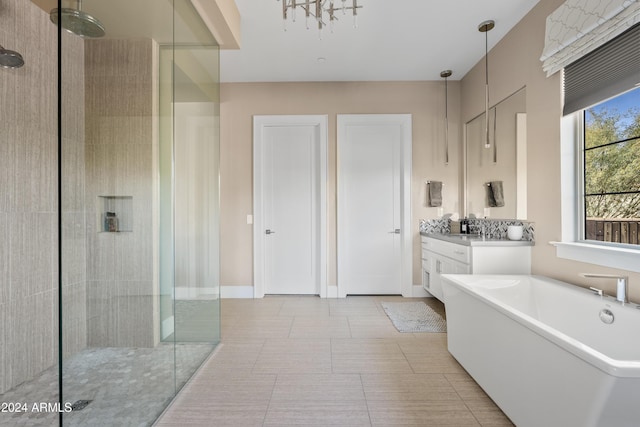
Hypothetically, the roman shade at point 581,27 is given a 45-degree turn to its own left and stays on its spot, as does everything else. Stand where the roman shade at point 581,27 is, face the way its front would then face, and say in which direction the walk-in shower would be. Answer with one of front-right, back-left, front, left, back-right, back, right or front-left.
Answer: front-right

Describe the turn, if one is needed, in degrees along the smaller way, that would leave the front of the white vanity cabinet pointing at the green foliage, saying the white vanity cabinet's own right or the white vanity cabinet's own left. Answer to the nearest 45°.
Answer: approximately 90° to the white vanity cabinet's own left

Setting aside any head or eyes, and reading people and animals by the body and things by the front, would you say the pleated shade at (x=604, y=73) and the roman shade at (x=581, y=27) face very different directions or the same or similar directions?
same or similar directions

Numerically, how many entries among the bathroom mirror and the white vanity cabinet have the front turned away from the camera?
0

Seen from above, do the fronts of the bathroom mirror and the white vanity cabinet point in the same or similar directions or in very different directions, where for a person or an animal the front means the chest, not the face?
same or similar directions

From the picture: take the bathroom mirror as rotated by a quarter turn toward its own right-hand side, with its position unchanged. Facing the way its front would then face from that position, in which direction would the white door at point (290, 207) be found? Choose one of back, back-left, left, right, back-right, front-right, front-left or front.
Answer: front-left

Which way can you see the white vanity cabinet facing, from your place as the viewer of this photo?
facing the viewer and to the left of the viewer

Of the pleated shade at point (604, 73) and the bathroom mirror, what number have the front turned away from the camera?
0

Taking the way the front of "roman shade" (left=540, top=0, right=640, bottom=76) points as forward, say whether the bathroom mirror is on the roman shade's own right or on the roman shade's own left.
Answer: on the roman shade's own right

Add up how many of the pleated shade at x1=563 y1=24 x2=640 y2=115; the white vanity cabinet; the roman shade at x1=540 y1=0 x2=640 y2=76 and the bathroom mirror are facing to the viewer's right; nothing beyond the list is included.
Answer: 0

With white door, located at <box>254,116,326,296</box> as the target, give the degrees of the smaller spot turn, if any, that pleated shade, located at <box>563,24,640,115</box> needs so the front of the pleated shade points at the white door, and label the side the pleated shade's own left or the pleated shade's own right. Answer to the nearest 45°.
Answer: approximately 45° to the pleated shade's own right

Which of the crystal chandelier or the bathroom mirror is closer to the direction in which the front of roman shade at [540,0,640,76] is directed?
the crystal chandelier
